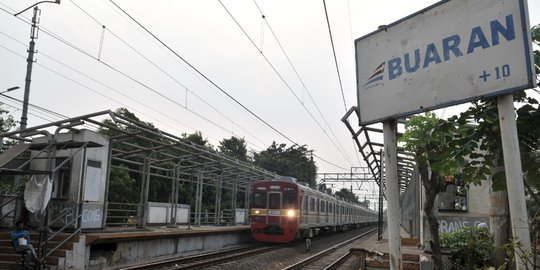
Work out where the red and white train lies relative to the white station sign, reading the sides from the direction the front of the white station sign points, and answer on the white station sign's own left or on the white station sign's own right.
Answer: on the white station sign's own right

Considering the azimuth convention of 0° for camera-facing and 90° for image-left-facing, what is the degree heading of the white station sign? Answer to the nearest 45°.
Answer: approximately 45°

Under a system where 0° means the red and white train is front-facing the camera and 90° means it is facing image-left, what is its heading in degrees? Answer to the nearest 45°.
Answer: approximately 45°

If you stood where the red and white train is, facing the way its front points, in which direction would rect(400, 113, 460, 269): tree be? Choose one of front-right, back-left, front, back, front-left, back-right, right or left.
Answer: front-left

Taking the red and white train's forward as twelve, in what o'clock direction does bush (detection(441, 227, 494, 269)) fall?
The bush is roughly at 10 o'clock from the red and white train.

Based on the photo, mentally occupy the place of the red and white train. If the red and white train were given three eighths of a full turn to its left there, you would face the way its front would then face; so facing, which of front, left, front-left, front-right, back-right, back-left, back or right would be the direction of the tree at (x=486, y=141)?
right

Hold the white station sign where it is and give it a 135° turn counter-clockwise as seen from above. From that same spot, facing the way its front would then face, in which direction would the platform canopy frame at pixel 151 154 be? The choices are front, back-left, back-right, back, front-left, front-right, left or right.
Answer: back-left

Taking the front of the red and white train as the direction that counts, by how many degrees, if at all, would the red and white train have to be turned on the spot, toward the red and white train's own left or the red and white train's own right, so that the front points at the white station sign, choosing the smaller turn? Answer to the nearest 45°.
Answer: approximately 45° to the red and white train's own left

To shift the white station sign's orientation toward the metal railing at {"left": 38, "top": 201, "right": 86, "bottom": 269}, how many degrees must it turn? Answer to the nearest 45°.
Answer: approximately 90° to its right
